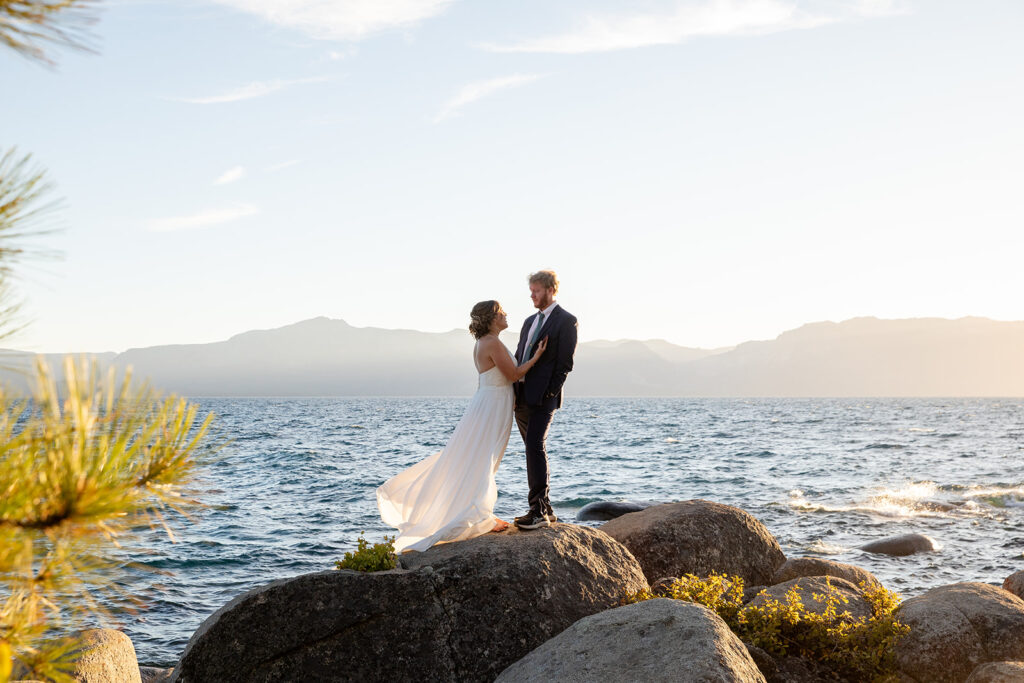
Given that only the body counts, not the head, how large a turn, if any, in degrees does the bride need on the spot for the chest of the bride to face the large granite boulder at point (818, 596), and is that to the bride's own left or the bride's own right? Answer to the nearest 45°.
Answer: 0° — they already face it

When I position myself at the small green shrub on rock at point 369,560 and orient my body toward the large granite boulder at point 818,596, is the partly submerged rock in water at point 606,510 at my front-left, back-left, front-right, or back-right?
front-left

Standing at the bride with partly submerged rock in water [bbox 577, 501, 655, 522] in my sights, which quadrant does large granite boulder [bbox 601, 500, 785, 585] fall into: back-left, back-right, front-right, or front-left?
front-right

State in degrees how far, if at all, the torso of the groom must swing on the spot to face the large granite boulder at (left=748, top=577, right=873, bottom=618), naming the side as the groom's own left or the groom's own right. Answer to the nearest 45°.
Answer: approximately 135° to the groom's own left

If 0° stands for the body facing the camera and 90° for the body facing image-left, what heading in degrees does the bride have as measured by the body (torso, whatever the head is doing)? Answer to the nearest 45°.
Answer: approximately 270°

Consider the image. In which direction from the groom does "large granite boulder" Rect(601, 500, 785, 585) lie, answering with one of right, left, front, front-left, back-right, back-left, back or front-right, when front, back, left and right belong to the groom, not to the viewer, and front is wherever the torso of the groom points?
back

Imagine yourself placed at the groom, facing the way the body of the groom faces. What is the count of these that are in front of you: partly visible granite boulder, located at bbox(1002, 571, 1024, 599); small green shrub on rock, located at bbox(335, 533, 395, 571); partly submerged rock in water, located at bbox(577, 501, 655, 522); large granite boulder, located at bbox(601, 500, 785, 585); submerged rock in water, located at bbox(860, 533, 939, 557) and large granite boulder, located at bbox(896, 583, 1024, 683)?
1

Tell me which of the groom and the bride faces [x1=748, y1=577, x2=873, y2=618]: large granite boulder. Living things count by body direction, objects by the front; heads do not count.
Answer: the bride

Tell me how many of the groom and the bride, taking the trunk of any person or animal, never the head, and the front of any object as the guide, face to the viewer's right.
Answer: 1

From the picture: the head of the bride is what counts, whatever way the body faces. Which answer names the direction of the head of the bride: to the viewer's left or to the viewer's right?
to the viewer's right

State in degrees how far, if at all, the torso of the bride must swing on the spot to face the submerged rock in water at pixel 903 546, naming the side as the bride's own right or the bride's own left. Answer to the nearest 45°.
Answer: approximately 45° to the bride's own left

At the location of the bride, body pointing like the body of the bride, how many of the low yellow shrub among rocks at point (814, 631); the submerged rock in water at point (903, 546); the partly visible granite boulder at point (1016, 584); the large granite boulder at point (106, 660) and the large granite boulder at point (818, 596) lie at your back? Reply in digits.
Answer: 1

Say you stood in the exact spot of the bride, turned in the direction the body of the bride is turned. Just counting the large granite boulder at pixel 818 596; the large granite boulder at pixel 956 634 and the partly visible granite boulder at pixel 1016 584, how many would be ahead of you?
3

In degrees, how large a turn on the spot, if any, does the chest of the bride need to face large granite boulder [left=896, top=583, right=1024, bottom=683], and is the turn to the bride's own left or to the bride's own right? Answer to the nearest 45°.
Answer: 0° — they already face it

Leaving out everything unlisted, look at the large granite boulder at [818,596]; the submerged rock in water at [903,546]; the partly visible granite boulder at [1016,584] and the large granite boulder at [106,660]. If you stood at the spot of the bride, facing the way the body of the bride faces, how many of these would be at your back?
1

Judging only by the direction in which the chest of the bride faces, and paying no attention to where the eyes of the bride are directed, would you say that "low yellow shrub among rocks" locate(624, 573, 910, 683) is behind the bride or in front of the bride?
in front

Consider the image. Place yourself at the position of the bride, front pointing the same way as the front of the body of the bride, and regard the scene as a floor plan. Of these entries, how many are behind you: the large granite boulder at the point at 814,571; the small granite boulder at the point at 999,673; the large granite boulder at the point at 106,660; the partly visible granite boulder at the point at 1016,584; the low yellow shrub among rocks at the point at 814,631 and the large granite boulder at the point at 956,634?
1

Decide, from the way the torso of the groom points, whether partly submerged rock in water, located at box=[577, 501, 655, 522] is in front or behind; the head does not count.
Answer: behind
